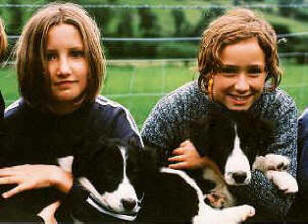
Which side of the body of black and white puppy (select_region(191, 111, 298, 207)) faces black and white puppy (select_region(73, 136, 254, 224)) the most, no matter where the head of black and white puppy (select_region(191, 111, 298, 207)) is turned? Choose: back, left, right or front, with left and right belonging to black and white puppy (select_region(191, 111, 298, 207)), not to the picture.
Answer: right

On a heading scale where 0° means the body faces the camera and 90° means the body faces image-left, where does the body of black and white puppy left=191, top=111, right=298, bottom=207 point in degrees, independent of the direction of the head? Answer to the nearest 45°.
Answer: approximately 0°

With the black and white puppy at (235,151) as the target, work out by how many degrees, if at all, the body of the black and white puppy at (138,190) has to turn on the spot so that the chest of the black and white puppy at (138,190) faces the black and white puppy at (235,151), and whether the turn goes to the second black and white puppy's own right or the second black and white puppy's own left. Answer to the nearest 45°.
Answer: approximately 135° to the second black and white puppy's own left

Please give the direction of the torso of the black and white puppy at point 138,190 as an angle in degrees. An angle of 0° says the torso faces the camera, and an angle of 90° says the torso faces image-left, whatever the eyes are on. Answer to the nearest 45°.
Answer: approximately 45°

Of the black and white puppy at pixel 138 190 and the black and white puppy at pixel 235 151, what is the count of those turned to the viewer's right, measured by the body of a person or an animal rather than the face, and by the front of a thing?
0
